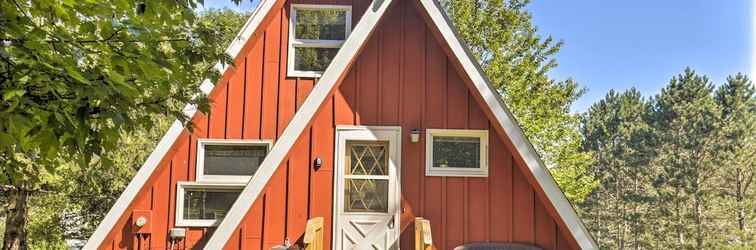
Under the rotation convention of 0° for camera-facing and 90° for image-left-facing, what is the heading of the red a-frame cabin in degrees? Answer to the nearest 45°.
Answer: approximately 0°

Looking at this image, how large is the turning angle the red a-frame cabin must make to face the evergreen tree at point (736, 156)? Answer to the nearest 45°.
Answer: approximately 135° to its left

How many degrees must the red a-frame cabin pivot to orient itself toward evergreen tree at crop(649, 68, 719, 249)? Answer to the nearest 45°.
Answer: approximately 135° to its left
